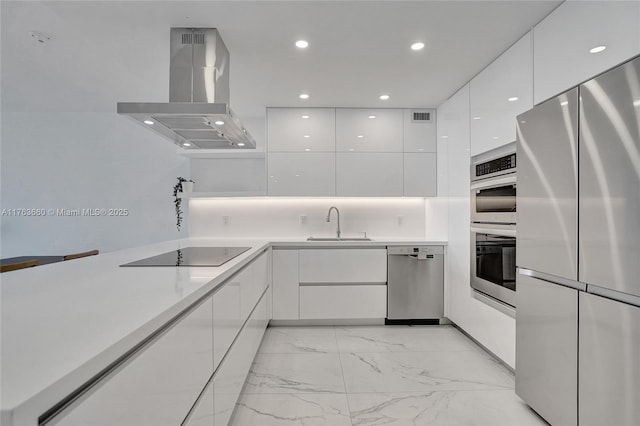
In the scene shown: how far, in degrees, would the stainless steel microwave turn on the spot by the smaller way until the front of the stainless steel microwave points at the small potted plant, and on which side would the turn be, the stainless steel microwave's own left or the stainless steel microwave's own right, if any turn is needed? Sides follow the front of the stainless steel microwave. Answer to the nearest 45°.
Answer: approximately 45° to the stainless steel microwave's own right

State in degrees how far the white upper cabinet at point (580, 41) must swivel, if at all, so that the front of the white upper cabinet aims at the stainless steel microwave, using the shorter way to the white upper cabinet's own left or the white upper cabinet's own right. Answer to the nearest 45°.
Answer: approximately 90° to the white upper cabinet's own right

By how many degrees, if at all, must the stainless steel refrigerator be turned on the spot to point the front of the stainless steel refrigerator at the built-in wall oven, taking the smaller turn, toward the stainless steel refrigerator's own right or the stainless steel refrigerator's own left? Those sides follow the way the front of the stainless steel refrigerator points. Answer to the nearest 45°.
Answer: approximately 90° to the stainless steel refrigerator's own right

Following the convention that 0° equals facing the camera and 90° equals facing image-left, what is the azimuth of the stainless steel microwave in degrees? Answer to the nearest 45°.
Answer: approximately 45°

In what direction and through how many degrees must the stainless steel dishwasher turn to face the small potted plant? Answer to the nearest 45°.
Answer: approximately 90° to its right

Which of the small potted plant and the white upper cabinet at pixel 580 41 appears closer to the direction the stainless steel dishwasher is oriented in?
the white upper cabinet

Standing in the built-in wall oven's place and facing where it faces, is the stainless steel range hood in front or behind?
in front

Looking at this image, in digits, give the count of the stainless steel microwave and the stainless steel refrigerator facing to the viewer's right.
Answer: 0

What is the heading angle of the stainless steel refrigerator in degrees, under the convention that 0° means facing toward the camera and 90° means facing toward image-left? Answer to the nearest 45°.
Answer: approximately 45°

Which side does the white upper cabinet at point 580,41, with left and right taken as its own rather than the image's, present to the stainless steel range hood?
front

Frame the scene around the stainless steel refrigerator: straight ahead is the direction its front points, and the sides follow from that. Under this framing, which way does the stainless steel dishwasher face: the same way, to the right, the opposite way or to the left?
to the left

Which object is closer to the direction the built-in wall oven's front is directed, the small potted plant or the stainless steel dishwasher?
the small potted plant
